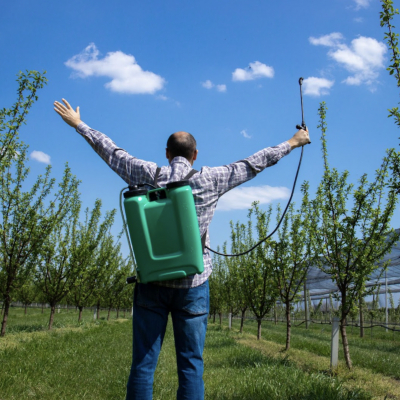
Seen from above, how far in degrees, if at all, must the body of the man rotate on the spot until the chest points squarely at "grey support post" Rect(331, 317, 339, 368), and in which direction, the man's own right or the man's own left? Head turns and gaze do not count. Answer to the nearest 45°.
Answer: approximately 45° to the man's own right

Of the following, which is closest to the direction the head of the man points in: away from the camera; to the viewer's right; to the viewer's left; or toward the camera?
away from the camera

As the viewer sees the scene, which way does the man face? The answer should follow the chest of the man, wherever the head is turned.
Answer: away from the camera

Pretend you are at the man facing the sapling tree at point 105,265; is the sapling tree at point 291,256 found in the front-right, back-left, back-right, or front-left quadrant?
front-right

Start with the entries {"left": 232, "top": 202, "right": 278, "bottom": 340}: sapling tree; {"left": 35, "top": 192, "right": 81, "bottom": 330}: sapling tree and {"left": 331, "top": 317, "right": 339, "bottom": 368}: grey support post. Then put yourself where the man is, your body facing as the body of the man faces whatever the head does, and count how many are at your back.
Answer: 0

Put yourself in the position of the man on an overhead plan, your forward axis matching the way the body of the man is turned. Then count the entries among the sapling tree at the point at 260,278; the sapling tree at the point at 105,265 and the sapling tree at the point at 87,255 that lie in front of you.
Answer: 3

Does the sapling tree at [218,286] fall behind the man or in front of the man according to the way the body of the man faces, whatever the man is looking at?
in front

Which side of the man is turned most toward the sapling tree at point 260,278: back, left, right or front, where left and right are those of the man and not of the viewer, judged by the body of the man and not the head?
front

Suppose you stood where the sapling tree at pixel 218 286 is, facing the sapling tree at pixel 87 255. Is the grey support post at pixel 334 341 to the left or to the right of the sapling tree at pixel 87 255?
left

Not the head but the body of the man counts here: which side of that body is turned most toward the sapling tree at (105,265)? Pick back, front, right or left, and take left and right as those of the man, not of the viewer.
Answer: front

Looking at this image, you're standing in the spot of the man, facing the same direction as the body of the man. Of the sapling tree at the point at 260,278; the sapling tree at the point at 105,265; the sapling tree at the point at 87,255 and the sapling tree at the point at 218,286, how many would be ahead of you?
4

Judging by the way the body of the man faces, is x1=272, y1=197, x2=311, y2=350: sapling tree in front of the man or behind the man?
in front
